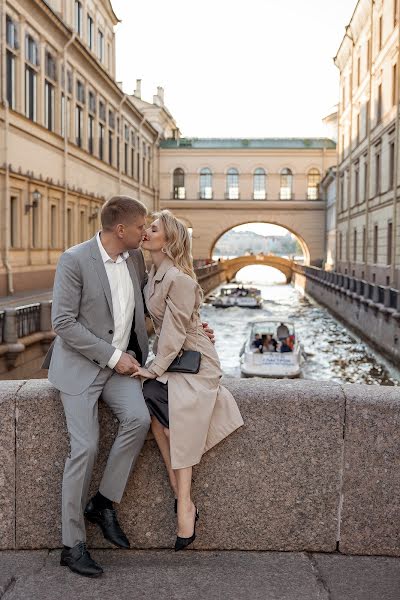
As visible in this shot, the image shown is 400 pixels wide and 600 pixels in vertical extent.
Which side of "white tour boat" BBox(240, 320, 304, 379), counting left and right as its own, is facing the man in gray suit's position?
back

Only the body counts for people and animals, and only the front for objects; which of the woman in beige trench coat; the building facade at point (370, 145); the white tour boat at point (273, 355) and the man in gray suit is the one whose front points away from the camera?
the white tour boat

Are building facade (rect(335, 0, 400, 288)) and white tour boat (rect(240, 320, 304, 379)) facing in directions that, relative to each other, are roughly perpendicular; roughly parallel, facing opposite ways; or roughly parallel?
roughly perpendicular

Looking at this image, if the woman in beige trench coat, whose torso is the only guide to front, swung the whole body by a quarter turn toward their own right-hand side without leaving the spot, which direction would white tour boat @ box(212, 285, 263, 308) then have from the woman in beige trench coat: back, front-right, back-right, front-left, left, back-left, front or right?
front

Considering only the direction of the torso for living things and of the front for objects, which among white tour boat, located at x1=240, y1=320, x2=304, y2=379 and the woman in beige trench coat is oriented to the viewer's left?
the woman in beige trench coat

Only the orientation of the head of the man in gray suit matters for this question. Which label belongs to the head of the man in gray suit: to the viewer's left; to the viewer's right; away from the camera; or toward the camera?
to the viewer's right

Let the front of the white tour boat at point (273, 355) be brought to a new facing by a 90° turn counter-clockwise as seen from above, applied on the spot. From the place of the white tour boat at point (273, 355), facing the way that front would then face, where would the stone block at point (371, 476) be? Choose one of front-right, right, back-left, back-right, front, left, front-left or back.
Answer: left

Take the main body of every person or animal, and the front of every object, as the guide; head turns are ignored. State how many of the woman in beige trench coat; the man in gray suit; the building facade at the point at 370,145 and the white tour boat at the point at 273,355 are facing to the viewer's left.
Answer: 2

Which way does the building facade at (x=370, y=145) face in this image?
to the viewer's left

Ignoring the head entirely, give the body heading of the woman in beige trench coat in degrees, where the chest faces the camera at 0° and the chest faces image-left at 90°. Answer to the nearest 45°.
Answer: approximately 90°

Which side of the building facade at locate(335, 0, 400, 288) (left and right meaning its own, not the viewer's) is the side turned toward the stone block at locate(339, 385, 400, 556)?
left
